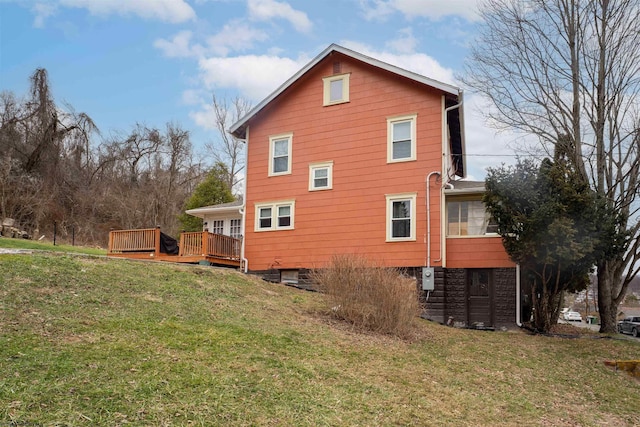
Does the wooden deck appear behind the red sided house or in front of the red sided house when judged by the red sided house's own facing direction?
behind

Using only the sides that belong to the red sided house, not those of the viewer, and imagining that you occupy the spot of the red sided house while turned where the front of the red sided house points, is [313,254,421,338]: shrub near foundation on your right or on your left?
on your right
